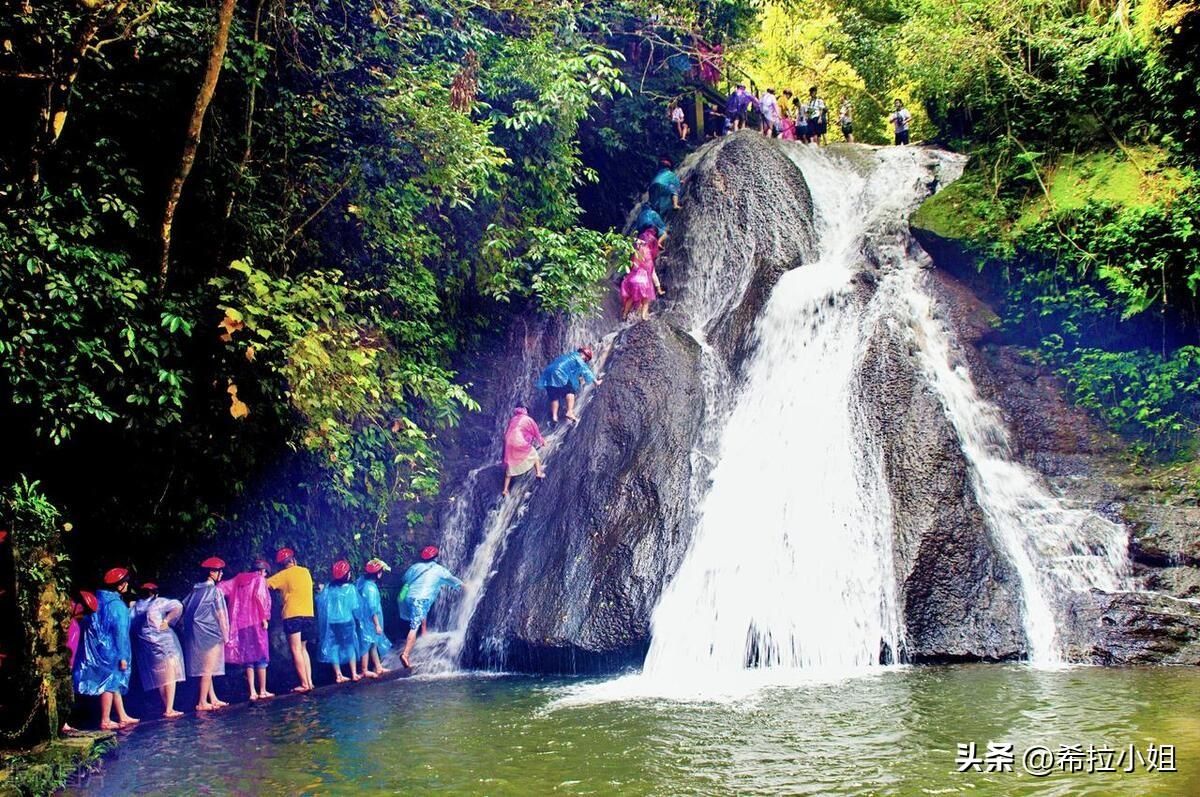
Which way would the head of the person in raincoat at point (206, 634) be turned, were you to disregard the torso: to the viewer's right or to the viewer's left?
to the viewer's right

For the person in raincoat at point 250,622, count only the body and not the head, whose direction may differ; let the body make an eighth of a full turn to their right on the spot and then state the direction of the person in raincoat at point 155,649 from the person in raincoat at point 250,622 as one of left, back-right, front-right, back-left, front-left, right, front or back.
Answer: back-right

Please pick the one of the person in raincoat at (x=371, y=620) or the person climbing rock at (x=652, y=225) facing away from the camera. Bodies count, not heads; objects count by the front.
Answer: the person climbing rock

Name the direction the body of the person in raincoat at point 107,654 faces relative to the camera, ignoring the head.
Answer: to the viewer's right

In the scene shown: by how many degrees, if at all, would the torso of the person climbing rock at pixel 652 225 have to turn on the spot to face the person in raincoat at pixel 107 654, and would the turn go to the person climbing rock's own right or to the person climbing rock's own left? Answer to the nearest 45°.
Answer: approximately 135° to the person climbing rock's own left

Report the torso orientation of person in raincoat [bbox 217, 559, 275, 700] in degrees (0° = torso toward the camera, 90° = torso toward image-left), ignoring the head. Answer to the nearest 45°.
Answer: approximately 225°

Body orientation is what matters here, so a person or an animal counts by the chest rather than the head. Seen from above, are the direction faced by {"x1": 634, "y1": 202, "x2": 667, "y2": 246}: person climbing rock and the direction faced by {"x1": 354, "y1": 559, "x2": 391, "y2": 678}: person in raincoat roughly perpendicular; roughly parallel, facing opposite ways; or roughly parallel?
roughly perpendicular

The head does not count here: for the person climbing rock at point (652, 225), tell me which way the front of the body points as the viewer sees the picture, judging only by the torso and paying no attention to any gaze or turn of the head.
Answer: away from the camera

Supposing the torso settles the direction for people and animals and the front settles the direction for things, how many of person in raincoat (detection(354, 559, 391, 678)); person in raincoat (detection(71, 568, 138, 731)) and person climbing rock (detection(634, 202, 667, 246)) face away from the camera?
1

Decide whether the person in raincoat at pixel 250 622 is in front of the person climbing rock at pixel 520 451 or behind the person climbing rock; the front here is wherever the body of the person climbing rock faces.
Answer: behind

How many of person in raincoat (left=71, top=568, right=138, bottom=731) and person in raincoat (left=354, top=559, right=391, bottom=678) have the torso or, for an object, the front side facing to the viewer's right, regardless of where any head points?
2
